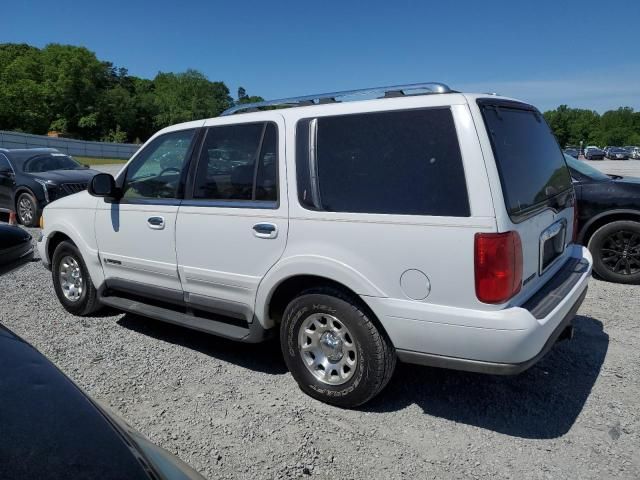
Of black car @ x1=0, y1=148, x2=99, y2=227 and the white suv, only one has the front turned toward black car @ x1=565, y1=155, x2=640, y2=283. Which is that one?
black car @ x1=0, y1=148, x2=99, y2=227

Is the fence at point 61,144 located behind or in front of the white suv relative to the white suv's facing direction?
in front

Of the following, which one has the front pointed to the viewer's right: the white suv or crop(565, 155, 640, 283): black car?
the black car

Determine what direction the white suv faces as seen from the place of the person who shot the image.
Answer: facing away from the viewer and to the left of the viewer

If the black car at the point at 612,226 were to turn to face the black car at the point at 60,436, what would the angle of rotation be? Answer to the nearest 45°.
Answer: approximately 90° to its right

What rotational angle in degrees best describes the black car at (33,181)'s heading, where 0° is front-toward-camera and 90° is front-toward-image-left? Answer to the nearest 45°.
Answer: approximately 315°

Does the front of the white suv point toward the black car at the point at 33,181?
yes

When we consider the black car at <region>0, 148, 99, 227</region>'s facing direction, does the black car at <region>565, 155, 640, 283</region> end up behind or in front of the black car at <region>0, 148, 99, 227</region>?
in front

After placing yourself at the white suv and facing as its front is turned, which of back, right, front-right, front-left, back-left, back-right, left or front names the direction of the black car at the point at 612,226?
right
